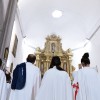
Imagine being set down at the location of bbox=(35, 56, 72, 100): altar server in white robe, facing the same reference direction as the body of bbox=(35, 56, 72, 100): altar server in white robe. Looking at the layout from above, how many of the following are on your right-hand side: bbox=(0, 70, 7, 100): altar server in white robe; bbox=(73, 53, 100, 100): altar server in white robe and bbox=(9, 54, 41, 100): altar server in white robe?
1

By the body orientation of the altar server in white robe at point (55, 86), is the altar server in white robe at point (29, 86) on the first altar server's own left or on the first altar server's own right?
on the first altar server's own left

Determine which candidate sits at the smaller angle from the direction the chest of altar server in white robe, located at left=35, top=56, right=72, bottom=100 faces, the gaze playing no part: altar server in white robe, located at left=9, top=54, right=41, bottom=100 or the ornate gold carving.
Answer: the ornate gold carving

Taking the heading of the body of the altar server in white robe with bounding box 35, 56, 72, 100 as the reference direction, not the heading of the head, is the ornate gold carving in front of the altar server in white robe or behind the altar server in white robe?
in front

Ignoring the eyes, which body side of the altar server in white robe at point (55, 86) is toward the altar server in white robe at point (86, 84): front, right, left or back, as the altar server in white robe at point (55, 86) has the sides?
right

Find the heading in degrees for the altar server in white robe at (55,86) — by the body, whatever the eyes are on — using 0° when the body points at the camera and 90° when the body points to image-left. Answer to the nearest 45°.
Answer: approximately 180°

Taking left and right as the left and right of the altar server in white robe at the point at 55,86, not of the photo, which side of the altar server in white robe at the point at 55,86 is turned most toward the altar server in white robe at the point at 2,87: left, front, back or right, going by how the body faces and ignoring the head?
left

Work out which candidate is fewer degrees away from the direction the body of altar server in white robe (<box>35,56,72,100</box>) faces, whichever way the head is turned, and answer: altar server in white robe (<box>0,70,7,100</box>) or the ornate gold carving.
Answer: the ornate gold carving
